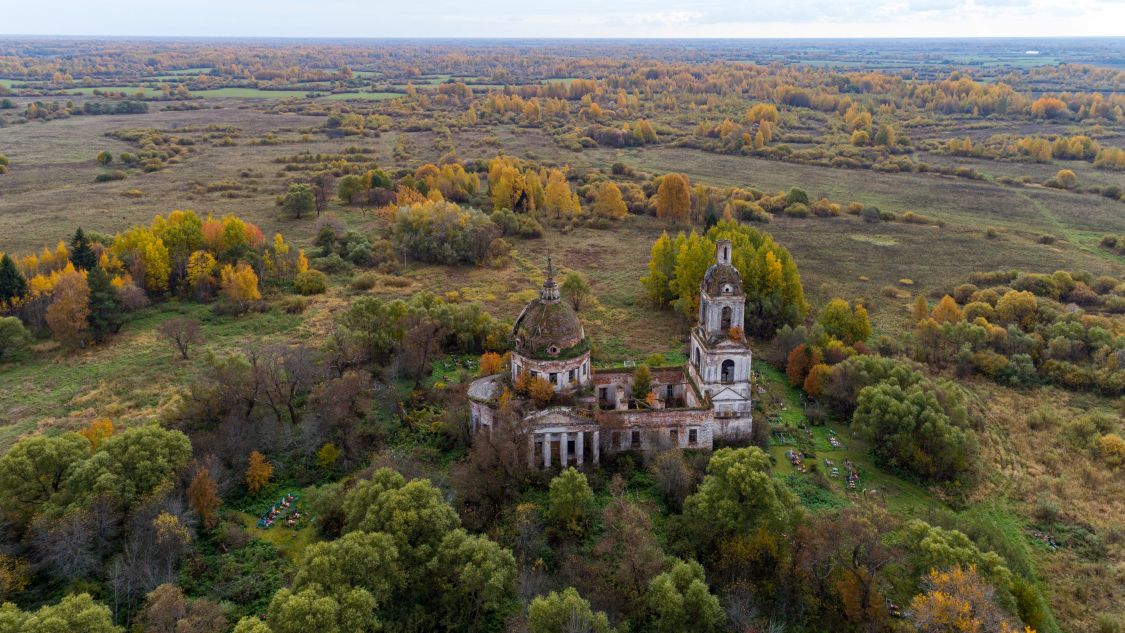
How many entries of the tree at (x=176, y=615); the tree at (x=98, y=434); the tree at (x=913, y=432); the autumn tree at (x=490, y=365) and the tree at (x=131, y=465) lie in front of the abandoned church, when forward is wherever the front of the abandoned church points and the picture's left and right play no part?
1

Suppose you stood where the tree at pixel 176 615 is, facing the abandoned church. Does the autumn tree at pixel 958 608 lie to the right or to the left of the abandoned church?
right

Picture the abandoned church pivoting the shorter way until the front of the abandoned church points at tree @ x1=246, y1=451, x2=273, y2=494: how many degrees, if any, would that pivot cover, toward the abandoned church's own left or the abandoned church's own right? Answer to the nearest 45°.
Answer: approximately 180°

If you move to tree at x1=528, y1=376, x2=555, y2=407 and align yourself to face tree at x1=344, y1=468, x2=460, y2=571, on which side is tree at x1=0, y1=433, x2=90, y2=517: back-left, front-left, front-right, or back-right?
front-right

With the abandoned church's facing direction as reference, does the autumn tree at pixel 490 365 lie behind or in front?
behind

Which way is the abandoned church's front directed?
to the viewer's right

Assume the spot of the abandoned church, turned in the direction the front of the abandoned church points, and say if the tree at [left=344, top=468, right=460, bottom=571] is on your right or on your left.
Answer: on your right

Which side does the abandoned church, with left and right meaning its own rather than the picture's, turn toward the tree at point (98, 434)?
back

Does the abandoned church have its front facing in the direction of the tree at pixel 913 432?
yes

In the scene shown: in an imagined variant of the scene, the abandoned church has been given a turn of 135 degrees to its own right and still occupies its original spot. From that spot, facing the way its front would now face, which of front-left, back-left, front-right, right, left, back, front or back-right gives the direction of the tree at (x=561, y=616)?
front-left

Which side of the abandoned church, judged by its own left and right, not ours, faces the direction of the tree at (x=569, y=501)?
right

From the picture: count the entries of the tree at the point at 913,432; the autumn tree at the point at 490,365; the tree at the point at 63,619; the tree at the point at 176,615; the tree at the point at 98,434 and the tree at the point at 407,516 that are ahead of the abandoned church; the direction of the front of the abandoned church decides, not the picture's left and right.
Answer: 1

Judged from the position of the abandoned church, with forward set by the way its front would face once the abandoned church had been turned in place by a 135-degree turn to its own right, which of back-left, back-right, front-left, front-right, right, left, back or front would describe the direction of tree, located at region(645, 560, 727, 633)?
front-left

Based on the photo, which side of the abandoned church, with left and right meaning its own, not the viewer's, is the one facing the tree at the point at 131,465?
back
